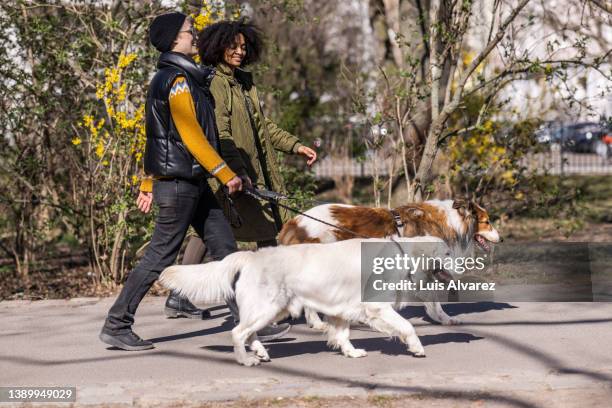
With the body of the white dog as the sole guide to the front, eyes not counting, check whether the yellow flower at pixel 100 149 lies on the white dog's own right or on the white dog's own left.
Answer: on the white dog's own left

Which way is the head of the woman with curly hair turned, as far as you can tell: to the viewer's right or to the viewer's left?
to the viewer's right

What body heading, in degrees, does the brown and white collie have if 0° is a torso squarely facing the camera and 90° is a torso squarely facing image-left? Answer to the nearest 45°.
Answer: approximately 270°

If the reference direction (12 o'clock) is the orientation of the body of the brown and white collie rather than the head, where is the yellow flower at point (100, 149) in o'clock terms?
The yellow flower is roughly at 7 o'clock from the brown and white collie.

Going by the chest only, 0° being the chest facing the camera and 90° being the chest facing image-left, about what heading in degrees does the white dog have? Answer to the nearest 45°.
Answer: approximately 270°
